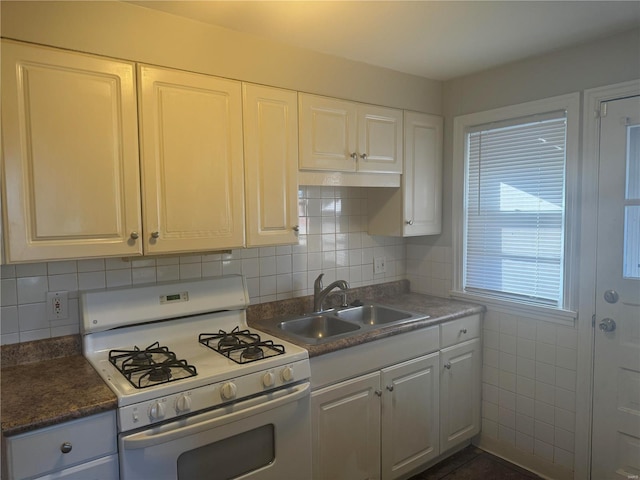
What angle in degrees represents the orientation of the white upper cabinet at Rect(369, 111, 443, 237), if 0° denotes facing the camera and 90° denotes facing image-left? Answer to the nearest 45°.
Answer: approximately 315°

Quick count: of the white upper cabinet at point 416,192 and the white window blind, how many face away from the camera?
0

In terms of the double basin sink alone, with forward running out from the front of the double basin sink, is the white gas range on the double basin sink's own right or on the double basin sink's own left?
on the double basin sink's own right

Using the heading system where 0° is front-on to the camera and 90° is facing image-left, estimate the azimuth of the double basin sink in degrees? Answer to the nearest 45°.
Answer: approximately 315°

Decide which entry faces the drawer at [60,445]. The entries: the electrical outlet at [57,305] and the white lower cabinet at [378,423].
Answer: the electrical outlet

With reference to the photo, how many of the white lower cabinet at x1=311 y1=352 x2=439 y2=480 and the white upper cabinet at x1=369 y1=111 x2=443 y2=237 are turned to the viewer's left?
0

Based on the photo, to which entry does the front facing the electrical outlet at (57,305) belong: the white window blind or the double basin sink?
the white window blind

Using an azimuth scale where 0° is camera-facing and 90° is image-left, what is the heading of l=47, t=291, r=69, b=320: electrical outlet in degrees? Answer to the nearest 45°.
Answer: approximately 0°

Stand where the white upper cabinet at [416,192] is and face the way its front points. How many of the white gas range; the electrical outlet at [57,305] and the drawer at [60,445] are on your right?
3

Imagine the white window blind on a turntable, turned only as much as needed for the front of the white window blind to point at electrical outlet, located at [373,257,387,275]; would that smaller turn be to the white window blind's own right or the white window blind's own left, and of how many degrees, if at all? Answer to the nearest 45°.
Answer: approximately 45° to the white window blind's own right

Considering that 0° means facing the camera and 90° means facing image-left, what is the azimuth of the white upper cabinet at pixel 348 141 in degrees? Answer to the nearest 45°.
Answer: approximately 315°

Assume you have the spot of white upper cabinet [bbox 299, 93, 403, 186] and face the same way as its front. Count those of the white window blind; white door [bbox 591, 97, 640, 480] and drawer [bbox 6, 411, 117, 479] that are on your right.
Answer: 1

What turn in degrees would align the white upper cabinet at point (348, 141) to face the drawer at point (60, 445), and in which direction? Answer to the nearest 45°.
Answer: approximately 90° to its right

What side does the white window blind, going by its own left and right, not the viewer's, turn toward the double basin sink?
front

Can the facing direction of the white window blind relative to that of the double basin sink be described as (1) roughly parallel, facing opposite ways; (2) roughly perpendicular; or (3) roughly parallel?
roughly perpendicular
